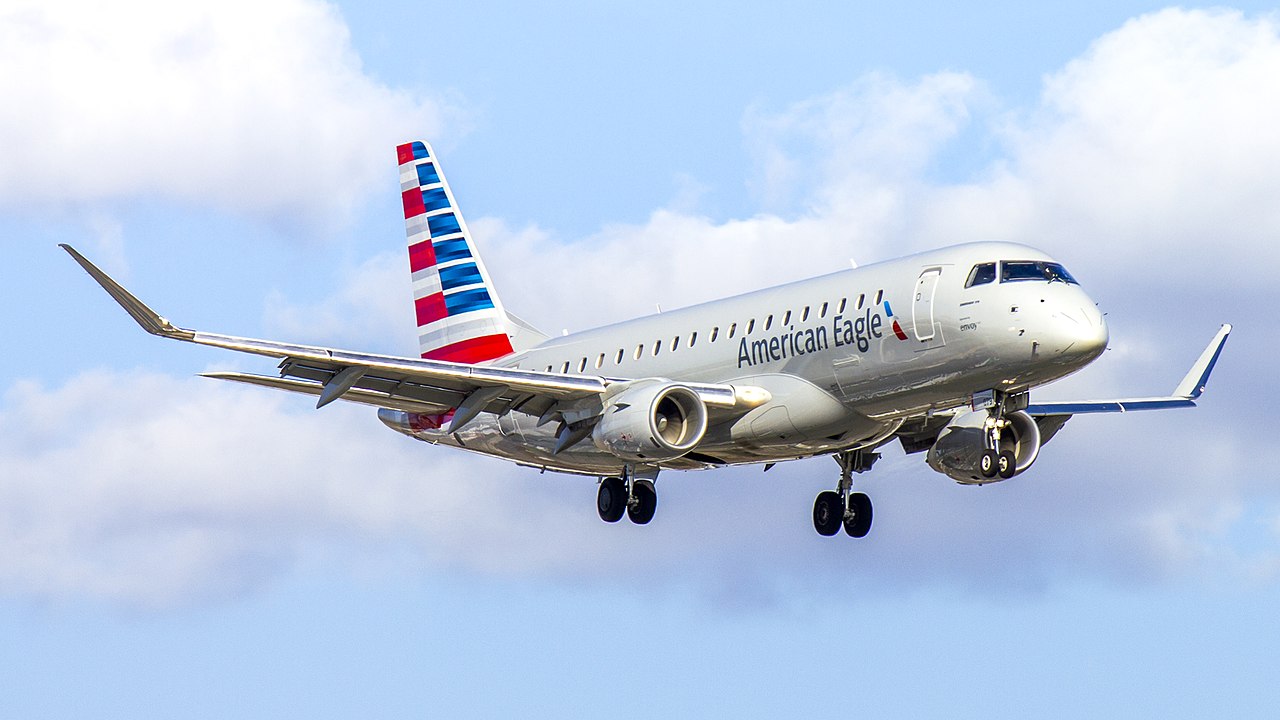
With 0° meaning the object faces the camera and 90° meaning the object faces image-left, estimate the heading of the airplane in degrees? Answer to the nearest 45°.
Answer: approximately 315°
